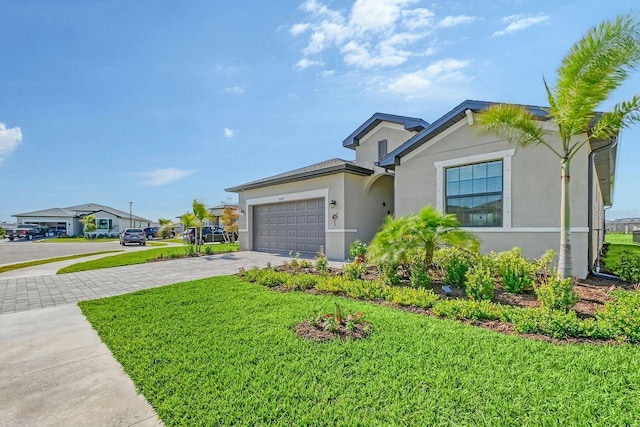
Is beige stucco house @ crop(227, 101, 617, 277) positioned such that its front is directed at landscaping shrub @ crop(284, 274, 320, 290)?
yes

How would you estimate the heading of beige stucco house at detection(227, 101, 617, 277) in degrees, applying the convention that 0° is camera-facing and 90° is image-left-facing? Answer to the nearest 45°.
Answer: approximately 45°

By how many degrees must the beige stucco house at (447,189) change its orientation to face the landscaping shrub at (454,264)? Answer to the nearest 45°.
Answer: approximately 45° to its left

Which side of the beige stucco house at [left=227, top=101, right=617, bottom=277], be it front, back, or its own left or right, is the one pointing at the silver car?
right

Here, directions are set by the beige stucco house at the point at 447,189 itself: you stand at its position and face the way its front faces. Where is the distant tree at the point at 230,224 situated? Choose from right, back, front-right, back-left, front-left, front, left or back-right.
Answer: right

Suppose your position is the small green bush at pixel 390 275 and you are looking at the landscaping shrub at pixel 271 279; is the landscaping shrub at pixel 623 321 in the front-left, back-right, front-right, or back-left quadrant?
back-left

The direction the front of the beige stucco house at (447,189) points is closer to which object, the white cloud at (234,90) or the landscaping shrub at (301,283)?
the landscaping shrub

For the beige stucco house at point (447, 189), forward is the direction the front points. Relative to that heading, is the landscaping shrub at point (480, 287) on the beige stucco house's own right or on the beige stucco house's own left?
on the beige stucco house's own left

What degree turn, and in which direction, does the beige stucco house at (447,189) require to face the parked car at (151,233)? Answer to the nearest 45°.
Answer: approximately 90° to its right
